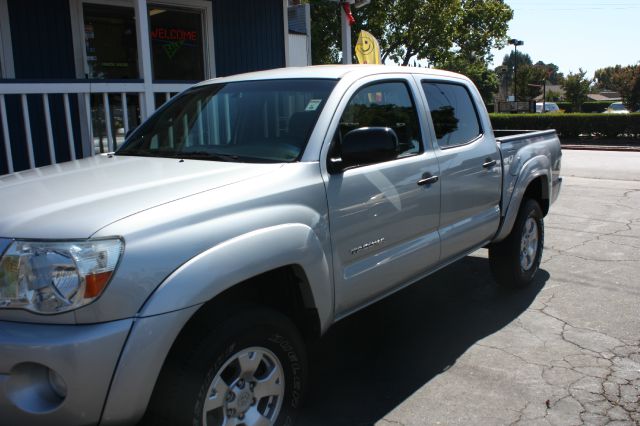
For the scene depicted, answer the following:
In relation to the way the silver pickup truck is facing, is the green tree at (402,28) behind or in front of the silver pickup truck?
behind

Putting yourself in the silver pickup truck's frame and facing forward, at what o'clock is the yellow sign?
The yellow sign is roughly at 5 o'clock from the silver pickup truck.

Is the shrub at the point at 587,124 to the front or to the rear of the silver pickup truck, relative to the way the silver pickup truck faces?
to the rear

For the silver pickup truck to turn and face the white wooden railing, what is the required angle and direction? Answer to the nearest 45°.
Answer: approximately 90° to its right

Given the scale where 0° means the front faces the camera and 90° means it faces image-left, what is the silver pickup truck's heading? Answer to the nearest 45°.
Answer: approximately 45°
